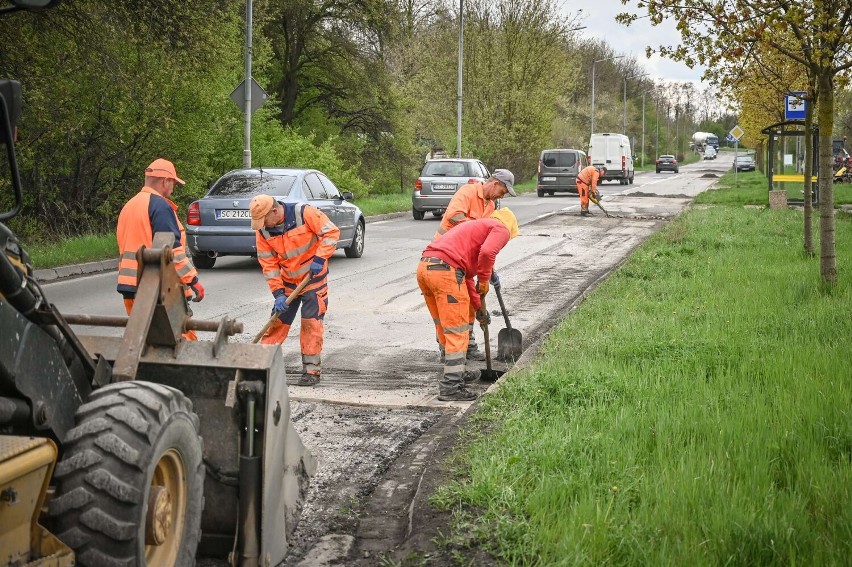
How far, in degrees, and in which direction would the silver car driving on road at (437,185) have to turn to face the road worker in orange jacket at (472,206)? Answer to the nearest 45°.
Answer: approximately 135° to its right

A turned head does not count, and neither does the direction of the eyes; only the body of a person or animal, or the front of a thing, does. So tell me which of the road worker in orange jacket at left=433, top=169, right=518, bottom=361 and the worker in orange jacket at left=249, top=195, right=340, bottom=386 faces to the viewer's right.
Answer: the road worker in orange jacket

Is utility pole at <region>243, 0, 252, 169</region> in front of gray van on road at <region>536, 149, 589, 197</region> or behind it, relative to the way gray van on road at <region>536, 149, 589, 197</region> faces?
behind

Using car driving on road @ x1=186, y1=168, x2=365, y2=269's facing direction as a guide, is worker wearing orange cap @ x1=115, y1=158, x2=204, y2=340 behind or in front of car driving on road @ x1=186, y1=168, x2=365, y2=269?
behind

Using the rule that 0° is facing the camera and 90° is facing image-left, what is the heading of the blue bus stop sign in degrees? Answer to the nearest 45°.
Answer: approximately 0°

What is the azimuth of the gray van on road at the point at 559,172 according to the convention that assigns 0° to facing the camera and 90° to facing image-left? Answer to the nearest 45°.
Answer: approximately 180°

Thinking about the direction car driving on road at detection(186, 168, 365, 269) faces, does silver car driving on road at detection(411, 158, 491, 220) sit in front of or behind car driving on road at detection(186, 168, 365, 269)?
in front

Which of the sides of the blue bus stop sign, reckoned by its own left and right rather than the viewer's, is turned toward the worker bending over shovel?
front

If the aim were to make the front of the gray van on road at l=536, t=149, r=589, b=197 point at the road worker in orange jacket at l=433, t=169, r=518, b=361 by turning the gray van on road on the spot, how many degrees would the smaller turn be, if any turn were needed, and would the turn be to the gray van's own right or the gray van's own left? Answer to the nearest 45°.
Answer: approximately 180°

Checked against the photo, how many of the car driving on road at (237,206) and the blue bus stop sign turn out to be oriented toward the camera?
1
